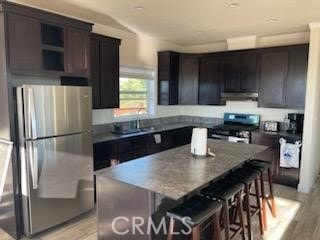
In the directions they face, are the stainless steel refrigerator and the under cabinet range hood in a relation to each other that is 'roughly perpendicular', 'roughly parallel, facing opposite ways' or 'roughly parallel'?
roughly perpendicular

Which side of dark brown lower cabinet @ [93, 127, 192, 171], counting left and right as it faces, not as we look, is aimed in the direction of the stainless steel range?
left

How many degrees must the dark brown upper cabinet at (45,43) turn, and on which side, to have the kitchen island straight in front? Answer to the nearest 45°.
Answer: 0° — it already faces it

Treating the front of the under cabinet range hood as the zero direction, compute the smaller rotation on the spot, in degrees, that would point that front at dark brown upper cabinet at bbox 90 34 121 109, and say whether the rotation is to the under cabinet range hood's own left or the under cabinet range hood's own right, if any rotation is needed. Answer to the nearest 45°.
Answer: approximately 45° to the under cabinet range hood's own right

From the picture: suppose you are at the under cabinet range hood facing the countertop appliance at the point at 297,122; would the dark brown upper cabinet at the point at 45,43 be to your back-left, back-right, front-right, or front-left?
back-right

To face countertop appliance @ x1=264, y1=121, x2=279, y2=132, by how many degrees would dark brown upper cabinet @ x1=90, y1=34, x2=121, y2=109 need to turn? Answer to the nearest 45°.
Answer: approximately 45° to its left

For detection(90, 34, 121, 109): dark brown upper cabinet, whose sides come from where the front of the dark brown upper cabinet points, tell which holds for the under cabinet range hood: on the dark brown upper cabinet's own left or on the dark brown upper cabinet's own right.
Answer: on the dark brown upper cabinet's own left

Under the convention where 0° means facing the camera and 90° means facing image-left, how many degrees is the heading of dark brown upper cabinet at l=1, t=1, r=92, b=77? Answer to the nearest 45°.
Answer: approximately 315°

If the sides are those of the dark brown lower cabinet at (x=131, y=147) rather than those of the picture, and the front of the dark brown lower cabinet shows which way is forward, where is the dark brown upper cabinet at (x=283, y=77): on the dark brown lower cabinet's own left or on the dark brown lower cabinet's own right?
on the dark brown lower cabinet's own left

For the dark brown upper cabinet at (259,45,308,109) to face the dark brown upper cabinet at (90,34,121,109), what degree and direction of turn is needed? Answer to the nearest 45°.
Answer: approximately 45° to its right

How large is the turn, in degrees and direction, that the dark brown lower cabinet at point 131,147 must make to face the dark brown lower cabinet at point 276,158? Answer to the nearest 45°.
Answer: approximately 45° to its left

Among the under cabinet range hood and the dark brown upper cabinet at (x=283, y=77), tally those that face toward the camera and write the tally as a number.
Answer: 2

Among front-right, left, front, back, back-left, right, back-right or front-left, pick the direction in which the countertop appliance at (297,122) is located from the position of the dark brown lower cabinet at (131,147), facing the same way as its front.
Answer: front-left

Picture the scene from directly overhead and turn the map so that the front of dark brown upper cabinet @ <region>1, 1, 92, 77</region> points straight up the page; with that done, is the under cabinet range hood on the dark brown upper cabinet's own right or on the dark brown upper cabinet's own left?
on the dark brown upper cabinet's own left
